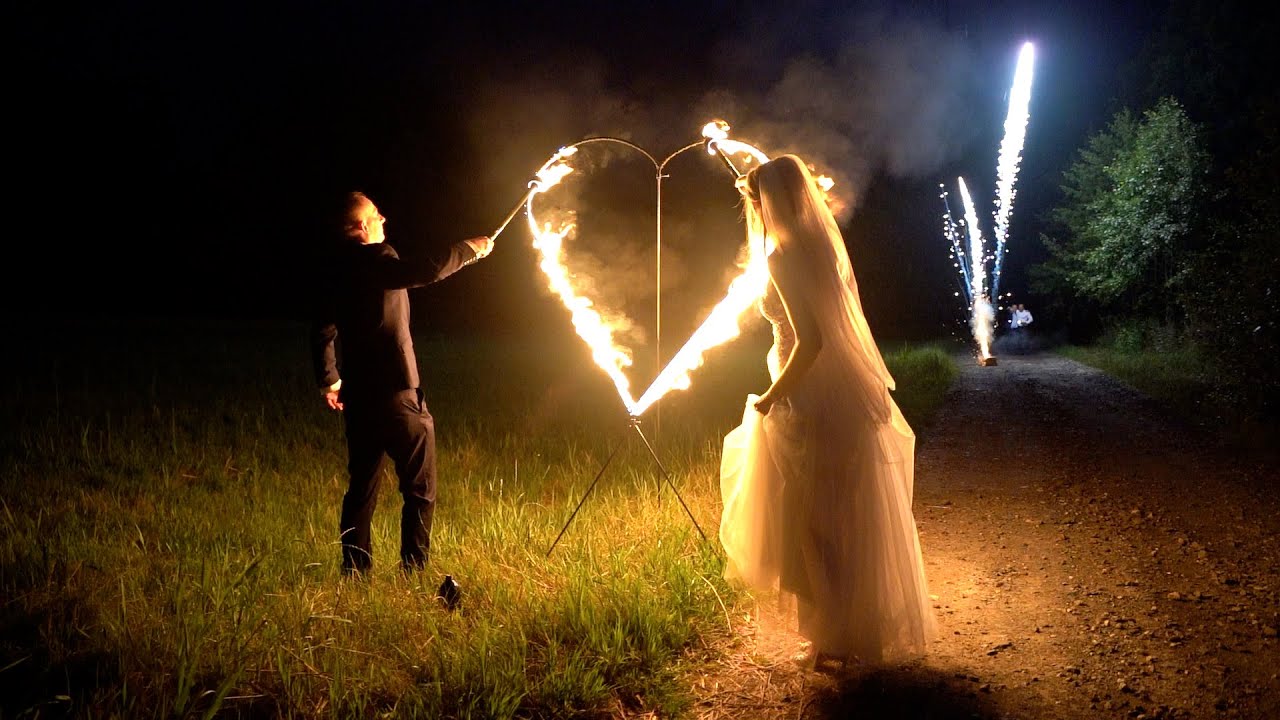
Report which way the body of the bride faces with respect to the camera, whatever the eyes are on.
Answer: to the viewer's left

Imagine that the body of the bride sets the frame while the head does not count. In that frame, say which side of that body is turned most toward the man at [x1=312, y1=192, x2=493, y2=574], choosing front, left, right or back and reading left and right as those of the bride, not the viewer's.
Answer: front

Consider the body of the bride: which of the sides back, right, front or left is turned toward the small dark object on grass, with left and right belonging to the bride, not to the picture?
front

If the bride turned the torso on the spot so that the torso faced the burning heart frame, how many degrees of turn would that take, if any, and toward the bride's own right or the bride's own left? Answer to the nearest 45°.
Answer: approximately 45° to the bride's own right

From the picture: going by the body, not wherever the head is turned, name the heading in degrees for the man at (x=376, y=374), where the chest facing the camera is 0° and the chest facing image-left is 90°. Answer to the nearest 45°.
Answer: approximately 225°

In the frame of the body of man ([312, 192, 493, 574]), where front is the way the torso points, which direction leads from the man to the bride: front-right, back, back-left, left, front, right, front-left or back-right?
right

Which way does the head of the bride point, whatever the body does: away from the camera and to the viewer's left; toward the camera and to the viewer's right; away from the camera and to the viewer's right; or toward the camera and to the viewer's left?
away from the camera and to the viewer's left

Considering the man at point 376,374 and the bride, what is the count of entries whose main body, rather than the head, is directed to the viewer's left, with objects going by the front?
1
